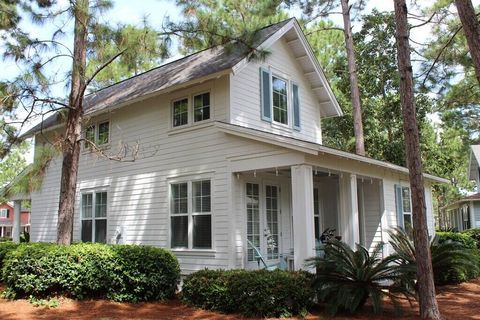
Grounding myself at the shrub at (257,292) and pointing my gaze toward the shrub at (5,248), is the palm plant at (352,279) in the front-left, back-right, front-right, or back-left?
back-right

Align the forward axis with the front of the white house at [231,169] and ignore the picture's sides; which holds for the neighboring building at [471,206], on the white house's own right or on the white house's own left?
on the white house's own left

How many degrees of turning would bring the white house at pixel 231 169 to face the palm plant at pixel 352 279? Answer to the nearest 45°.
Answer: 0° — it already faces it

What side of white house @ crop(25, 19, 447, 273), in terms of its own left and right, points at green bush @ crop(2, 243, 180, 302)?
right

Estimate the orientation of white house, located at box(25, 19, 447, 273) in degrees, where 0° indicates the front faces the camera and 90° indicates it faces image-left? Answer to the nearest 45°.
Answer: approximately 315°

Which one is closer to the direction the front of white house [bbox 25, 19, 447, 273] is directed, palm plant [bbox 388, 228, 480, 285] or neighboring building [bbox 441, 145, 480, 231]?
the palm plant

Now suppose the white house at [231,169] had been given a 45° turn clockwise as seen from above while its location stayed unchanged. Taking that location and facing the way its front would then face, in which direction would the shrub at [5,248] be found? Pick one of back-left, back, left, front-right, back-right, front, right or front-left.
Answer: right
